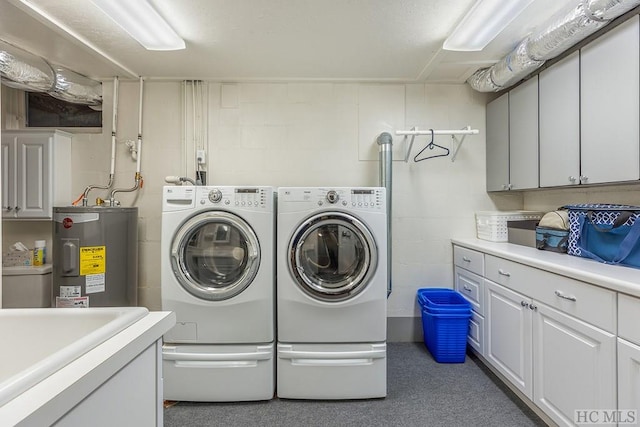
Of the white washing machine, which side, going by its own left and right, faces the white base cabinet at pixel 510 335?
left

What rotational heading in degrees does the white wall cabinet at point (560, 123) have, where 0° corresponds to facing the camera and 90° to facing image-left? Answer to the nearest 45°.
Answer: approximately 45°

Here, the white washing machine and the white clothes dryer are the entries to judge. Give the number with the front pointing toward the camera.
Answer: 2

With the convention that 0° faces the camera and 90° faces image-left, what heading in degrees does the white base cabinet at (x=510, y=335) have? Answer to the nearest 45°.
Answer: approximately 45°

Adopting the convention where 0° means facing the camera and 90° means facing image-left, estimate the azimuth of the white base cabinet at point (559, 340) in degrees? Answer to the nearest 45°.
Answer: approximately 45°

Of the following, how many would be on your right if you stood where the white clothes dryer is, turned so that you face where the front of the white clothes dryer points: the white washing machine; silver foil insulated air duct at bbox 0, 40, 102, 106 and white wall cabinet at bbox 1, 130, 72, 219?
3
